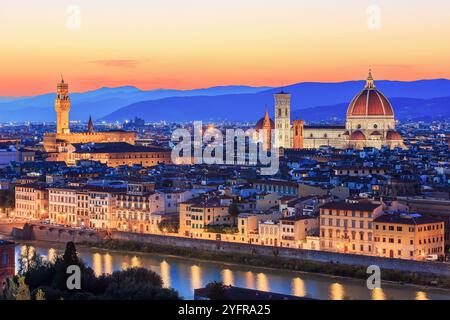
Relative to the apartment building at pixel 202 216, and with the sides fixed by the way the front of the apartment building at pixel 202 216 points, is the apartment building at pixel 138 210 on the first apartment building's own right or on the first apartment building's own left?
on the first apartment building's own right

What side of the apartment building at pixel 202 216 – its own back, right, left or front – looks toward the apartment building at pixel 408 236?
left

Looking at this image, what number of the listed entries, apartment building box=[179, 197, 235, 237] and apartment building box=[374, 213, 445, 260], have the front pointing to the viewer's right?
0

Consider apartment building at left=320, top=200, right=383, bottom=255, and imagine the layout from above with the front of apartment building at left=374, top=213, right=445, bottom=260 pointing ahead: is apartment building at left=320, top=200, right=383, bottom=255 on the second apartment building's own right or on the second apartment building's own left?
on the second apartment building's own right

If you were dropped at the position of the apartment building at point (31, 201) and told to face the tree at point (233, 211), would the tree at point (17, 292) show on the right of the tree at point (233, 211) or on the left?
right

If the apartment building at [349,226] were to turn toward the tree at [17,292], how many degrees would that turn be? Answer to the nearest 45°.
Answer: approximately 45° to its right

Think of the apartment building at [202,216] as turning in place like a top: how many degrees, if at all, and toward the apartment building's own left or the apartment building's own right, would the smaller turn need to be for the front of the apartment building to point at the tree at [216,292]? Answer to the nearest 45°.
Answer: approximately 45° to the apartment building's own left

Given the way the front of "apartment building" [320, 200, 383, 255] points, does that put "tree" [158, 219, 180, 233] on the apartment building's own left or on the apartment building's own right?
on the apartment building's own right

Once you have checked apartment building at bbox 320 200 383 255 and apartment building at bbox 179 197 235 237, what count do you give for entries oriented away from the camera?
0

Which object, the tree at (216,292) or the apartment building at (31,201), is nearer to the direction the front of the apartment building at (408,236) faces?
the tree

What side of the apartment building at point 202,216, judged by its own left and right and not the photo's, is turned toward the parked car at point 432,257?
left

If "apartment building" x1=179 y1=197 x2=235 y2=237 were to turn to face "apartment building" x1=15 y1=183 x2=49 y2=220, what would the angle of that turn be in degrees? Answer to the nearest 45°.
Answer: approximately 90° to its right

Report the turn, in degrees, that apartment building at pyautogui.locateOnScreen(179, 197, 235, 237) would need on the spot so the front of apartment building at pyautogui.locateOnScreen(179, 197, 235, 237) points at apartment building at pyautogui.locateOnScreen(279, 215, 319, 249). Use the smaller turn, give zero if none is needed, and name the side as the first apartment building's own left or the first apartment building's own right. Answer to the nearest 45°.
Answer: approximately 90° to the first apartment building's own left
